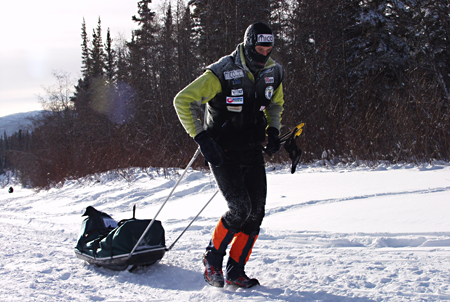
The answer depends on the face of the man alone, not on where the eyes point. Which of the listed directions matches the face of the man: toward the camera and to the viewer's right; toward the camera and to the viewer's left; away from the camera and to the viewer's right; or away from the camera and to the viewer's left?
toward the camera and to the viewer's right

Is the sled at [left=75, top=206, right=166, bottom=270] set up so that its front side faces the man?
yes

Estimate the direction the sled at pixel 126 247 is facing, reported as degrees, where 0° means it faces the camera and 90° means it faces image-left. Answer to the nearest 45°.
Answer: approximately 315°

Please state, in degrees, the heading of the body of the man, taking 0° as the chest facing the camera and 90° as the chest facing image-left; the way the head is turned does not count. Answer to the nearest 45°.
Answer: approximately 315°

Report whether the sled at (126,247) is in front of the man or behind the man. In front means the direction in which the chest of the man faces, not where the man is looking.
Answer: behind
